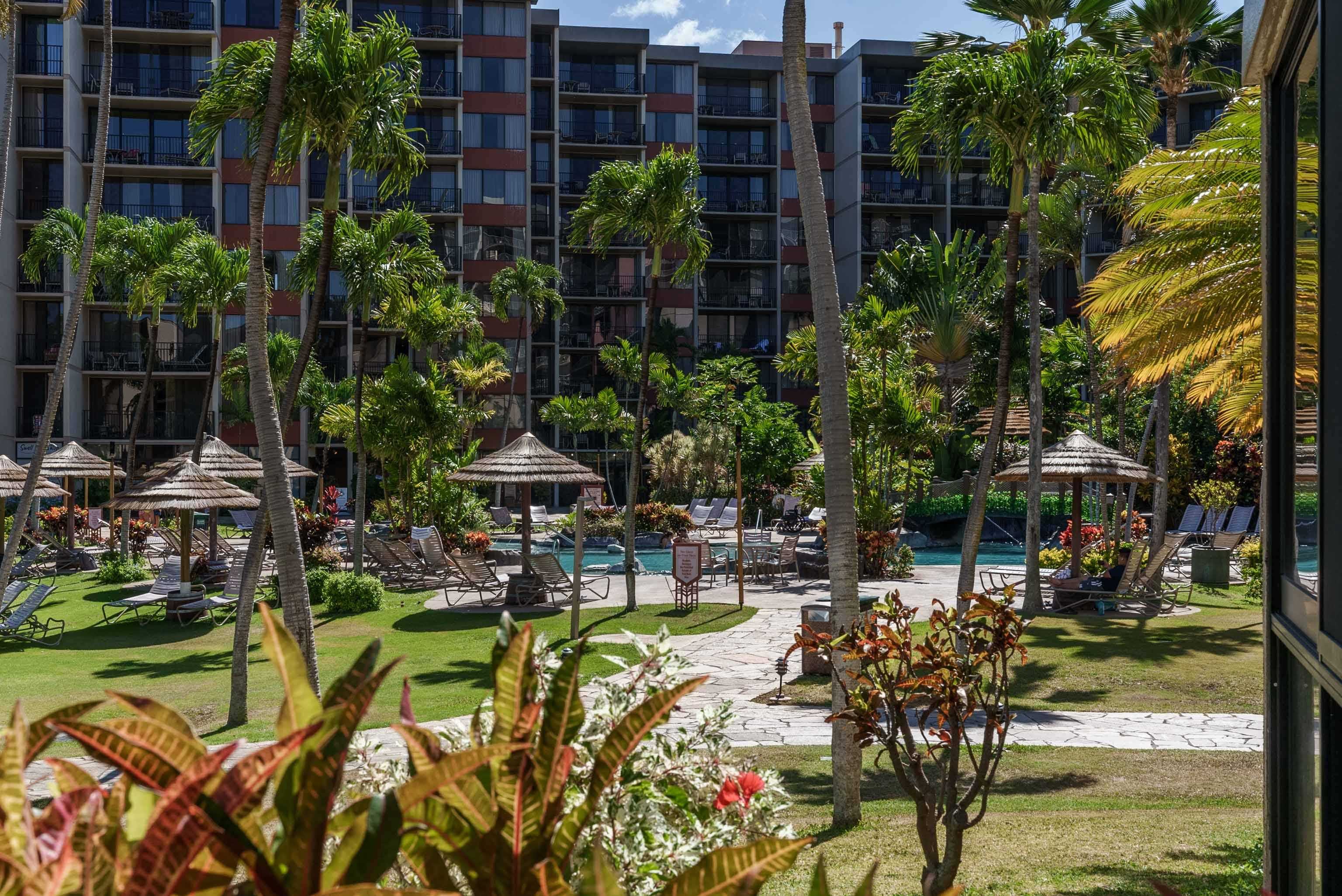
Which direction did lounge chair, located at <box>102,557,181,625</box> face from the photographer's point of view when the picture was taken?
facing the viewer and to the left of the viewer

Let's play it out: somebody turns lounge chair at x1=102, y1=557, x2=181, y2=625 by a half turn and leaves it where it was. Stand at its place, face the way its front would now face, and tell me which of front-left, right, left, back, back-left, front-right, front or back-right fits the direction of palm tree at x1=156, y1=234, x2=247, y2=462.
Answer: front-left

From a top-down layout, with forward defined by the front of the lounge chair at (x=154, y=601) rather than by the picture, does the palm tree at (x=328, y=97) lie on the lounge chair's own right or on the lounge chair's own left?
on the lounge chair's own left

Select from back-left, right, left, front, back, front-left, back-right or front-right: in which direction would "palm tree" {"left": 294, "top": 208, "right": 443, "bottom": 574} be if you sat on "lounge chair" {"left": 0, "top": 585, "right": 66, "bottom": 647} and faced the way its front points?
back-right

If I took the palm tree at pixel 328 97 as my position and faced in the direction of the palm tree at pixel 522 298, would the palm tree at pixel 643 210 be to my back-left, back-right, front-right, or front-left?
front-right

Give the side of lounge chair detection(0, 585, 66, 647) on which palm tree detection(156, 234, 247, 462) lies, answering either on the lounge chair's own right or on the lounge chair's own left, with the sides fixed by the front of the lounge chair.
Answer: on the lounge chair's own right

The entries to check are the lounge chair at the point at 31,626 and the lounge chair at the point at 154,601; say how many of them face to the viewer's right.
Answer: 0

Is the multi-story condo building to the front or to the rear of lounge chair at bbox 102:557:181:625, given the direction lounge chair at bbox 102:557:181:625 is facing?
to the rear

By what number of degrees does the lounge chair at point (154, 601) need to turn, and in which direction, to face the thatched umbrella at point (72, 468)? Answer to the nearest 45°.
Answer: approximately 135° to its right

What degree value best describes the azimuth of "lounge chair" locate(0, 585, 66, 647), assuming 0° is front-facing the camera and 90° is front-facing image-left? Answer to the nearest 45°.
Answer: approximately 90°

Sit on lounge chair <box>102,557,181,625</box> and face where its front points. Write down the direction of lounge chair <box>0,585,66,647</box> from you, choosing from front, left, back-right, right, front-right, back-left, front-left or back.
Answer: front

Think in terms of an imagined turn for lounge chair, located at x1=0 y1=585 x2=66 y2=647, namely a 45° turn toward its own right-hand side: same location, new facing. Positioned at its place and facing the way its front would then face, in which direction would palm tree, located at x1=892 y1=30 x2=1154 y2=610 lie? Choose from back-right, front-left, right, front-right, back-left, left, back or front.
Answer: back
